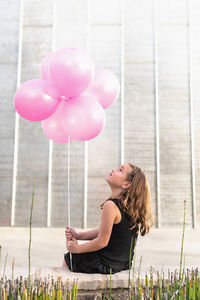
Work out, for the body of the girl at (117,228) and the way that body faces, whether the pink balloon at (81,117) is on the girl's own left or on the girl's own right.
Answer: on the girl's own right

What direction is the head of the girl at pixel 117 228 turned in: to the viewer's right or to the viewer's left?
to the viewer's left

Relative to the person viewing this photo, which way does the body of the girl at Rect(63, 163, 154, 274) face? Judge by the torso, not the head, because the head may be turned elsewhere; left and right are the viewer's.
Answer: facing to the left of the viewer
